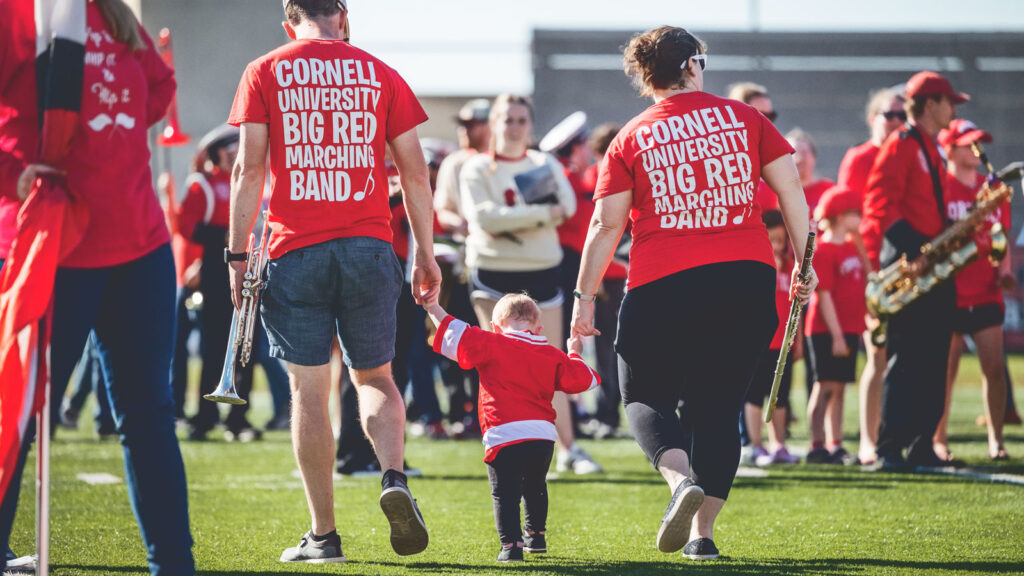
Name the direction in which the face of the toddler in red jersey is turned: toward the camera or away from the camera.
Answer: away from the camera

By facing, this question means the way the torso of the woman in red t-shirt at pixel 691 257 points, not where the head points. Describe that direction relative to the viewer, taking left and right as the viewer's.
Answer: facing away from the viewer

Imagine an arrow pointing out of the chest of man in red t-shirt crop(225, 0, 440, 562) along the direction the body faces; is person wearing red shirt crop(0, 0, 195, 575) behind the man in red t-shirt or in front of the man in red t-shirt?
behind

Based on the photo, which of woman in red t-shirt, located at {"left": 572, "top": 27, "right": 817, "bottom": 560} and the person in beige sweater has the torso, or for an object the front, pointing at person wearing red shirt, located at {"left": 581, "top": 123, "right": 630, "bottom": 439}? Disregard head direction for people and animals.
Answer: the woman in red t-shirt

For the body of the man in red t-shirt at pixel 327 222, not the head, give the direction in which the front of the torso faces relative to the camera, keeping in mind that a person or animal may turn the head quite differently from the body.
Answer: away from the camera

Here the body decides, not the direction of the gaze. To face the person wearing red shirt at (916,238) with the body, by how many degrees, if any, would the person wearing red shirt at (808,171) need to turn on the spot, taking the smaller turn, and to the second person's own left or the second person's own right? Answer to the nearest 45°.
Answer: approximately 45° to the second person's own left
